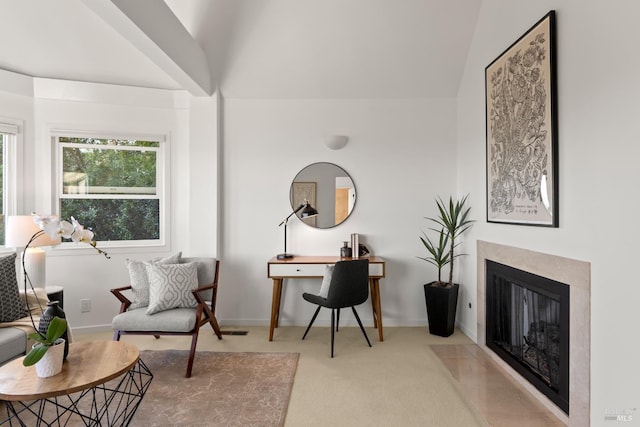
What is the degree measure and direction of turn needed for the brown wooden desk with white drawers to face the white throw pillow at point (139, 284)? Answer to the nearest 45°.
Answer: approximately 90° to its right

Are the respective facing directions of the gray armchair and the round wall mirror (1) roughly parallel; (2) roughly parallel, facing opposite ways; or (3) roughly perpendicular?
roughly parallel

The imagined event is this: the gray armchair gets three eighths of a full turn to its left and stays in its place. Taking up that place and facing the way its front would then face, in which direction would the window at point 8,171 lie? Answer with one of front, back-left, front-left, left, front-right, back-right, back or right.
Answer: back-left

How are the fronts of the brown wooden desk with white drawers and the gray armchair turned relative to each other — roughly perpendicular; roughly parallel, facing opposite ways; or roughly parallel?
roughly parallel

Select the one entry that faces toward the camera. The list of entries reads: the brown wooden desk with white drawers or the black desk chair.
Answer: the brown wooden desk with white drawers

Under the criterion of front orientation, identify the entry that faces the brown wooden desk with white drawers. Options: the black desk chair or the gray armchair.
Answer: the black desk chair

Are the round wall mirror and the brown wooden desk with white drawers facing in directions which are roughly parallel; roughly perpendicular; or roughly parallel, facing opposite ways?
roughly parallel

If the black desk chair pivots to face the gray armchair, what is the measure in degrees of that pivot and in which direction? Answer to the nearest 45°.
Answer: approximately 45° to its left

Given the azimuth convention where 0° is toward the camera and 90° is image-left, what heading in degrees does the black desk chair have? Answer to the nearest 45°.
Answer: approximately 135°

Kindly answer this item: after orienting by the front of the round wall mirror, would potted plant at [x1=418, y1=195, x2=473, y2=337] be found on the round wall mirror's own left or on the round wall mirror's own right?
on the round wall mirror's own left

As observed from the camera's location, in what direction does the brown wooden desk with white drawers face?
facing the viewer

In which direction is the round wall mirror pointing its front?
toward the camera

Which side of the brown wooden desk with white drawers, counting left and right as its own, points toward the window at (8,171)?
right
